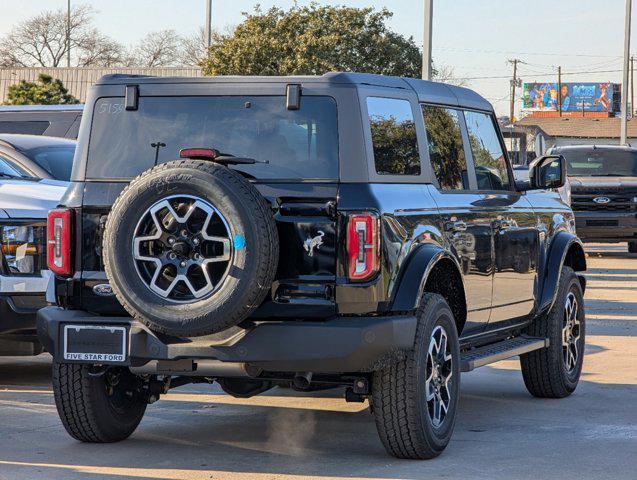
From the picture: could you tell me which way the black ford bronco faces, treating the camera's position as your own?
facing away from the viewer and to the right of the viewer

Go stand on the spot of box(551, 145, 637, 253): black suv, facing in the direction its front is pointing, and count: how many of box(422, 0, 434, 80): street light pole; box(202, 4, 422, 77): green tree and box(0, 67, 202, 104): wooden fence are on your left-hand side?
0

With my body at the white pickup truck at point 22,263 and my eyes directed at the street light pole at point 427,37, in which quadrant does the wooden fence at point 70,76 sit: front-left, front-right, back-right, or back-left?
front-left

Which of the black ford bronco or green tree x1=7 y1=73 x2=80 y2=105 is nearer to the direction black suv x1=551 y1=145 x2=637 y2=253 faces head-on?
the black ford bronco

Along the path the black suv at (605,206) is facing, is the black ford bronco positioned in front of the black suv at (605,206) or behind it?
in front

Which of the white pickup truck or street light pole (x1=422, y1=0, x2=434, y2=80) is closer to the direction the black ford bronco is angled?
the street light pole

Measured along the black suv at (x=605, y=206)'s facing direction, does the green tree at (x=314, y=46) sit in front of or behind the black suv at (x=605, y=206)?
behind

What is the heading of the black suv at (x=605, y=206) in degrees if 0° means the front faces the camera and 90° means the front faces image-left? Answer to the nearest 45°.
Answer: approximately 0°

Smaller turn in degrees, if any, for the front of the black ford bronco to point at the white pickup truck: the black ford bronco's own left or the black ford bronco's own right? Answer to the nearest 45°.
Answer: approximately 90° to the black ford bronco's own left

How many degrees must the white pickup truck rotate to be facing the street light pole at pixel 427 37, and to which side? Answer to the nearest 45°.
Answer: approximately 180°

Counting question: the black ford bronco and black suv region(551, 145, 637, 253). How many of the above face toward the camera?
1

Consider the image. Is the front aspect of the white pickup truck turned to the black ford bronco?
no

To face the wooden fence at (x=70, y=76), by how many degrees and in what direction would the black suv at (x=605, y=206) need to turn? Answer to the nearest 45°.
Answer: approximately 135° to its right

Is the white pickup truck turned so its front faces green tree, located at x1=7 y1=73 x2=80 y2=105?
no

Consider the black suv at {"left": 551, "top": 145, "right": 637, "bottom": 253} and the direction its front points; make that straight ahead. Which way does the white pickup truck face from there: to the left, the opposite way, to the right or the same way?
the same way

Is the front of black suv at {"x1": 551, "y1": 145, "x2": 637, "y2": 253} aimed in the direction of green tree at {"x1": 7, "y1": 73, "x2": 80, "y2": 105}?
no

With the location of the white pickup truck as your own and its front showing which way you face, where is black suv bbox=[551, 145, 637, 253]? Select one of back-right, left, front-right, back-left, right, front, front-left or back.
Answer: back

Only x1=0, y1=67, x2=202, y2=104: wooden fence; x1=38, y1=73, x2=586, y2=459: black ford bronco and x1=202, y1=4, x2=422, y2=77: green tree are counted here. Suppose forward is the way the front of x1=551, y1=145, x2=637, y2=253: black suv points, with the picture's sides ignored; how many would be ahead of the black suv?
1
